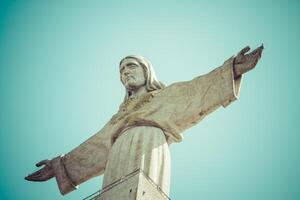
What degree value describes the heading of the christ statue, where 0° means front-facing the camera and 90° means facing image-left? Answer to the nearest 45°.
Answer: approximately 45°
